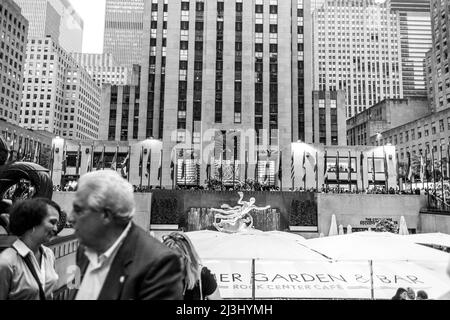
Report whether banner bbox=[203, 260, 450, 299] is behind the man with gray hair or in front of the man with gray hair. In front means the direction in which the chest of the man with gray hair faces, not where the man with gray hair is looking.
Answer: behind

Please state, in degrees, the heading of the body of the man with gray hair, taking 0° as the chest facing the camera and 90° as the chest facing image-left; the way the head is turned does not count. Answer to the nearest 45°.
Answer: approximately 45°

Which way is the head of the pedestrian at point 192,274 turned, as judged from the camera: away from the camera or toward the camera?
away from the camera

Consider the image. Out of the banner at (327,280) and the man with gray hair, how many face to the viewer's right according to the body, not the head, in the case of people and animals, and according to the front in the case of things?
0

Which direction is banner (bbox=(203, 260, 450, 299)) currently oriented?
toward the camera

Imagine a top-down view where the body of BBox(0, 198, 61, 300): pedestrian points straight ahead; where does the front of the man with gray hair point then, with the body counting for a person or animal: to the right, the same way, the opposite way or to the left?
to the right

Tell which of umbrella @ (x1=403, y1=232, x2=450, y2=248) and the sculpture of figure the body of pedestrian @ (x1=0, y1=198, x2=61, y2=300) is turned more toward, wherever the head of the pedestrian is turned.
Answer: the umbrella

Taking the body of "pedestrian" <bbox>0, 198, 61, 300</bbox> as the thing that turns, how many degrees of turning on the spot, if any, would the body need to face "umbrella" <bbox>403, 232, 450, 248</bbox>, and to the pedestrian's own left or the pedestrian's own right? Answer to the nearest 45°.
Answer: approximately 45° to the pedestrian's own left
